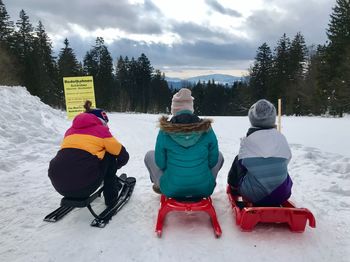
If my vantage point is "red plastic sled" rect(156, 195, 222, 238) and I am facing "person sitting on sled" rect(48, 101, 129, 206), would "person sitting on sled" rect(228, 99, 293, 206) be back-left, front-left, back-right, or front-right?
back-right

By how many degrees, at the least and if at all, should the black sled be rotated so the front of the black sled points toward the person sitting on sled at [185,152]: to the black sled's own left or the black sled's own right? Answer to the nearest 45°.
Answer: approximately 45° to the black sled's own right

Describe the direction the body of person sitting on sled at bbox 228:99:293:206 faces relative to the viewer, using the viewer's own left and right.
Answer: facing away from the viewer

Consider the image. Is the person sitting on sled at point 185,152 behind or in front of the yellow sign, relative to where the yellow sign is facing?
in front

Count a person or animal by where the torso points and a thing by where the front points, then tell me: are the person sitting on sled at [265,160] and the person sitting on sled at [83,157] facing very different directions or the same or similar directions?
same or similar directions

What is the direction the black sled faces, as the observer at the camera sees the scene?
facing away from the viewer and to the right of the viewer

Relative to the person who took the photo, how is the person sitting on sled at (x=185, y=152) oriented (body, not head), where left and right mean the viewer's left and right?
facing away from the viewer

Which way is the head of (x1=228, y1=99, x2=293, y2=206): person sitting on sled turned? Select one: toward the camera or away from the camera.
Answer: away from the camera

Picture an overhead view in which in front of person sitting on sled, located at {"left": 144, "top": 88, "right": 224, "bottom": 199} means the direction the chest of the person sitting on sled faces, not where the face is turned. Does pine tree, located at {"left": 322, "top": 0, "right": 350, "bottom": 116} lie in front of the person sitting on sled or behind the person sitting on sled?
in front

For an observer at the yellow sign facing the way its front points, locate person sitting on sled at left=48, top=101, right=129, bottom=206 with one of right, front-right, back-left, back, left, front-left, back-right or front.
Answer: front

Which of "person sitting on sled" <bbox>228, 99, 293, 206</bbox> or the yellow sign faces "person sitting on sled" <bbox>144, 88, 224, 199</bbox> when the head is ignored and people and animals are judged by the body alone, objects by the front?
the yellow sign

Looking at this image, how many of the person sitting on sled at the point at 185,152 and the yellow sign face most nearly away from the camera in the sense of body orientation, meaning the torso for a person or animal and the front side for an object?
1

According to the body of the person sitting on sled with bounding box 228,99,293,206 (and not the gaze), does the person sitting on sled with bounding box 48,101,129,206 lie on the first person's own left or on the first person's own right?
on the first person's own left

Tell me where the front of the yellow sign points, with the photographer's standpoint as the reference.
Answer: facing the viewer

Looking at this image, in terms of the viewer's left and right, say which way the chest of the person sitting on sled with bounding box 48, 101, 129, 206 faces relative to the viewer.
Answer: facing away from the viewer and to the right of the viewer

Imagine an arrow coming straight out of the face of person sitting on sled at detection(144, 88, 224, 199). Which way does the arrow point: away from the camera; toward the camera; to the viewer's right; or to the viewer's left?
away from the camera

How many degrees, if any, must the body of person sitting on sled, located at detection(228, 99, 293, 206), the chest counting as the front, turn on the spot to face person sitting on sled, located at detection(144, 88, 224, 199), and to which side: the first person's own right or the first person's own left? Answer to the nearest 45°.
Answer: approximately 90° to the first person's own left
